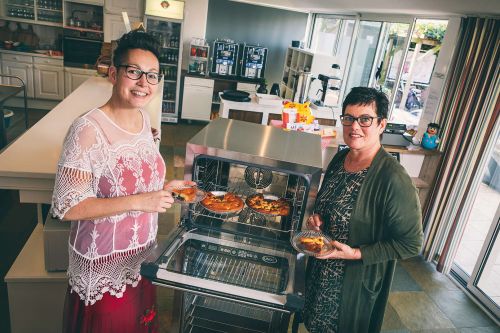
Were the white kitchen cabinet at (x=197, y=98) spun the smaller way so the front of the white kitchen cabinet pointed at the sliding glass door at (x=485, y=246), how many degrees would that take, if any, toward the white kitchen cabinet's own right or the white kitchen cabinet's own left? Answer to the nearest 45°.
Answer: approximately 45° to the white kitchen cabinet's own left

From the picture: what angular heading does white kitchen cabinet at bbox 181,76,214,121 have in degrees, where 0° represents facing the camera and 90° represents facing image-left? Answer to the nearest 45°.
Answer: approximately 0°

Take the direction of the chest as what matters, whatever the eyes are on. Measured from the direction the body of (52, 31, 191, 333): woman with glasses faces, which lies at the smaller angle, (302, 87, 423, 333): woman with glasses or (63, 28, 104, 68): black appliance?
the woman with glasses

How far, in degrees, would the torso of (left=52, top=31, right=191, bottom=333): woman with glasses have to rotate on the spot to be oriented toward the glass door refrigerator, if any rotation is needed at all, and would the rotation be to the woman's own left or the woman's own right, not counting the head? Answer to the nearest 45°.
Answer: approximately 135° to the woman's own left

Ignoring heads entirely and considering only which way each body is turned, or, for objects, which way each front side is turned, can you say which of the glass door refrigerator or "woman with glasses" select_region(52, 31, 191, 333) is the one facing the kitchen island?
the glass door refrigerator

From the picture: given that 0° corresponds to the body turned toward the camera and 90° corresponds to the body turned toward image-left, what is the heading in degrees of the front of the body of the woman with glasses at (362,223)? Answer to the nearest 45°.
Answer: approximately 45°

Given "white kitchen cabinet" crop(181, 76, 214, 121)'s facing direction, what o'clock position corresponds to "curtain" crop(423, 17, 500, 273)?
The curtain is roughly at 11 o'clock from the white kitchen cabinet.
